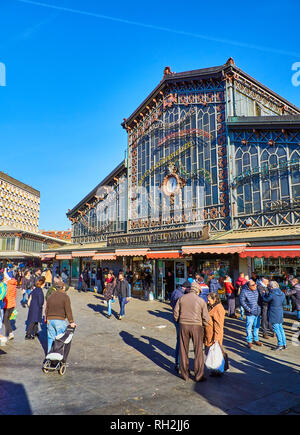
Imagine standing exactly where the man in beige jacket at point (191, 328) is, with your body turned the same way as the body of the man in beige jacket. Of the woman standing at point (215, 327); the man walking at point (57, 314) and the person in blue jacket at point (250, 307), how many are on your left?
1

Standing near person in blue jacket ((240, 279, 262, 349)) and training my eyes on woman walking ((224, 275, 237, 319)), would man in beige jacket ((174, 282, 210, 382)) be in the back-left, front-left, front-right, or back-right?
back-left

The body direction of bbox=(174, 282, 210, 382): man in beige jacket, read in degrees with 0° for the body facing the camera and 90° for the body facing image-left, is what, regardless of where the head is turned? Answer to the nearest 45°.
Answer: approximately 180°

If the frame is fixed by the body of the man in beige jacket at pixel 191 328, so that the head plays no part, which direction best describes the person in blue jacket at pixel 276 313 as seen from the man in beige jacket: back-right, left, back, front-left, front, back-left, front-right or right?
front-right

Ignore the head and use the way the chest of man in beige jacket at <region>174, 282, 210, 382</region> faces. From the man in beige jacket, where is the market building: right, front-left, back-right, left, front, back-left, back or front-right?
front

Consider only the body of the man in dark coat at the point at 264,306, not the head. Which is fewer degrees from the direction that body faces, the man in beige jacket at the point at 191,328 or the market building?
the man in beige jacket

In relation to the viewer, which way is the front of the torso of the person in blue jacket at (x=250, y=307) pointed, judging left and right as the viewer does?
facing the viewer and to the right of the viewer

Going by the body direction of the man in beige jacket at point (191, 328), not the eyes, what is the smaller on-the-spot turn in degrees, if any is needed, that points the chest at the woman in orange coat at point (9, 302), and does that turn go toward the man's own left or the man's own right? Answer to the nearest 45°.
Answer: approximately 45° to the man's own left

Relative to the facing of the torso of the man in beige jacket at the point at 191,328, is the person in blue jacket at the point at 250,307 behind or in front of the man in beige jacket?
in front

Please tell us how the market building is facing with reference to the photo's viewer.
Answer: facing the viewer and to the left of the viewer

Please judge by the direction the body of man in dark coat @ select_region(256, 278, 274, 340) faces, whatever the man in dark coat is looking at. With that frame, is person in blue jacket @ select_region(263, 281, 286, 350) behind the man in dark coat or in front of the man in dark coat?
in front
